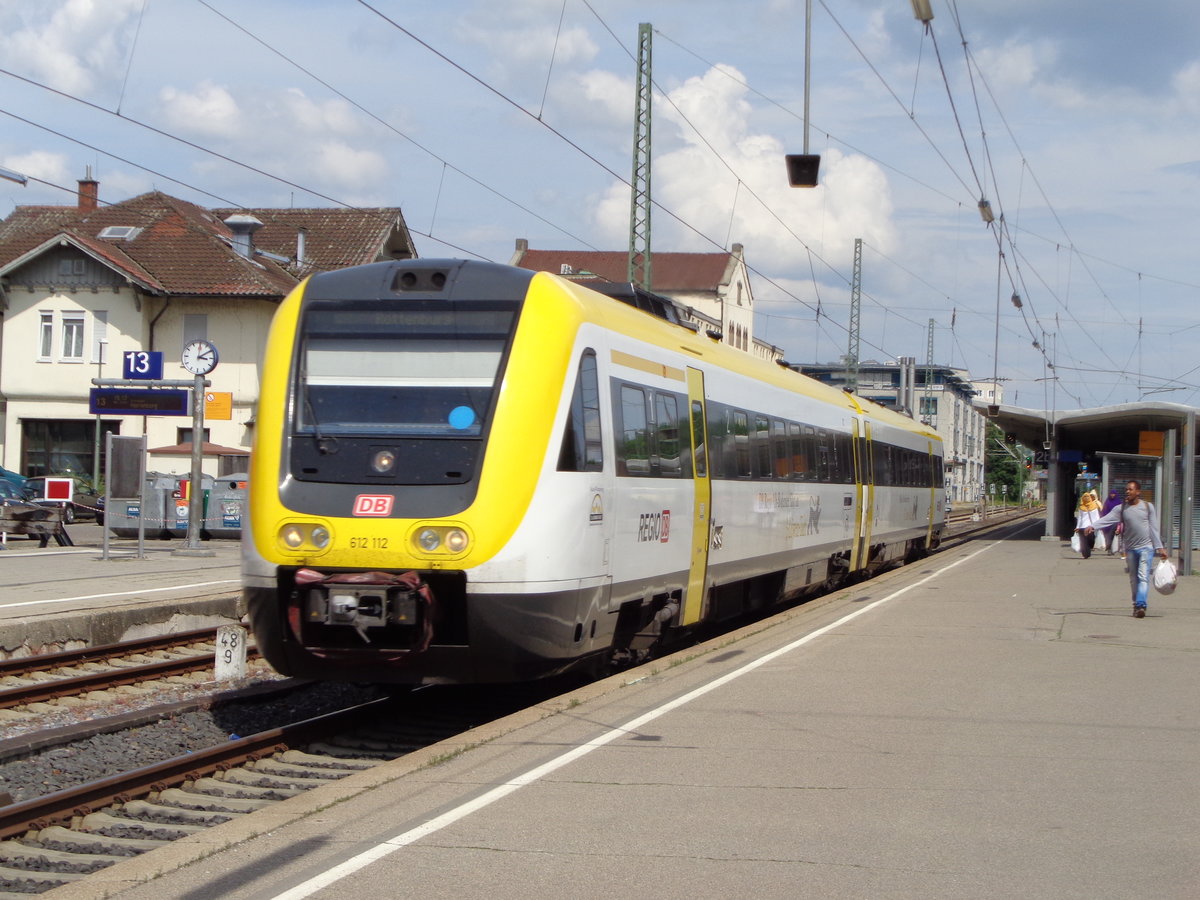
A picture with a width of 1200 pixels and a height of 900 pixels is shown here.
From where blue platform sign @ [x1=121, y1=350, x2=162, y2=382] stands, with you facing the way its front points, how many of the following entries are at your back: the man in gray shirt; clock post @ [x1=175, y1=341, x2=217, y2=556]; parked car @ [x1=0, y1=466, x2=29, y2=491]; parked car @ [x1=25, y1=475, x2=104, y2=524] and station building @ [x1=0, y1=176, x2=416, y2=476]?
3

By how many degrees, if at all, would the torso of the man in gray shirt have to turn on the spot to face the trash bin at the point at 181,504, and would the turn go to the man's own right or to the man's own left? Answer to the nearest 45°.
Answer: approximately 90° to the man's own right

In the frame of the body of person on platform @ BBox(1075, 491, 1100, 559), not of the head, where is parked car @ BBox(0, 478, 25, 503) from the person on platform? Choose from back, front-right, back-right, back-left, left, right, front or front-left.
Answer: right

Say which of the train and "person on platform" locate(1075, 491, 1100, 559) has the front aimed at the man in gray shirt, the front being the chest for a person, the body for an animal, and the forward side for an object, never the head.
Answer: the person on platform

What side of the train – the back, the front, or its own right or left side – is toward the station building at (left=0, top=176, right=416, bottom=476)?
right

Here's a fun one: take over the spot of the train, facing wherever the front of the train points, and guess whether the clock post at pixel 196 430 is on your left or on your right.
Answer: on your right

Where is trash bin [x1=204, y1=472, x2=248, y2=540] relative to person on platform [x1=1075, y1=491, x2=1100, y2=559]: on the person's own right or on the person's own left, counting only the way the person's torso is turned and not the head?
on the person's own right

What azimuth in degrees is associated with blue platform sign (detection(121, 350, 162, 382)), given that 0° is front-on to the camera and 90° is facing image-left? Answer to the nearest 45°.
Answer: approximately 0°

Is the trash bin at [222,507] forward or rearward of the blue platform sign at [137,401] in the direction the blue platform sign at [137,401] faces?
rearward
